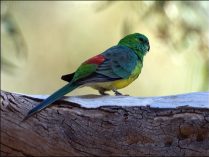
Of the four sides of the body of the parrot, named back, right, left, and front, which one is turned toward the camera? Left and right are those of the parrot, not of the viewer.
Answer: right
